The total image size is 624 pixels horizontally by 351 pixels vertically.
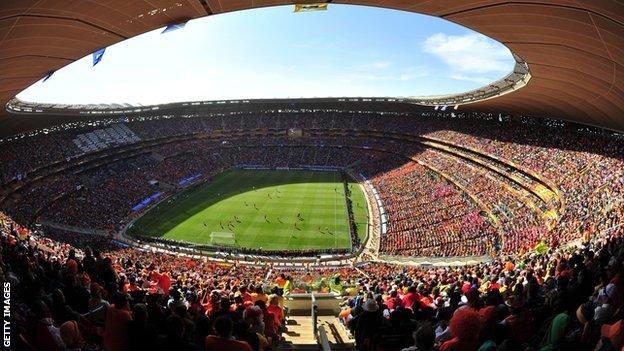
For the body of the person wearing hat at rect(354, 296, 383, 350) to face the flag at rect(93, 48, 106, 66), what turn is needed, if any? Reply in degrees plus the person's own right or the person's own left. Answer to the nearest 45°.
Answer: approximately 45° to the person's own left

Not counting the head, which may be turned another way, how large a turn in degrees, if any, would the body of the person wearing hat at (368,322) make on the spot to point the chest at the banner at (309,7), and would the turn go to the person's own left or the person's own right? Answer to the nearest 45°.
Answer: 0° — they already face it

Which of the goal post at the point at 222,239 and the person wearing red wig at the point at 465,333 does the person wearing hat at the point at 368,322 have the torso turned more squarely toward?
the goal post

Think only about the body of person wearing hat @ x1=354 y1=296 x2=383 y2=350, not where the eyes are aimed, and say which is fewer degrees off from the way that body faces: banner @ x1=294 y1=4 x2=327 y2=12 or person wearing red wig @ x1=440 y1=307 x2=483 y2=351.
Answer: the banner

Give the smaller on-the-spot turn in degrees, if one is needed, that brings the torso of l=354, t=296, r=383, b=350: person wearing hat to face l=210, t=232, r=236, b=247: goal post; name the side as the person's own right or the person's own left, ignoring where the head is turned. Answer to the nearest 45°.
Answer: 0° — they already face it

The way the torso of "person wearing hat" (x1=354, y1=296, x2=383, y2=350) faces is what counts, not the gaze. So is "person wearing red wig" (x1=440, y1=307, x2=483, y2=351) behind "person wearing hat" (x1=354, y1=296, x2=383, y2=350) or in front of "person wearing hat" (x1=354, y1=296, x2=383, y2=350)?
behind

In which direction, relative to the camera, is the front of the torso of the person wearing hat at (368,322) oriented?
away from the camera
